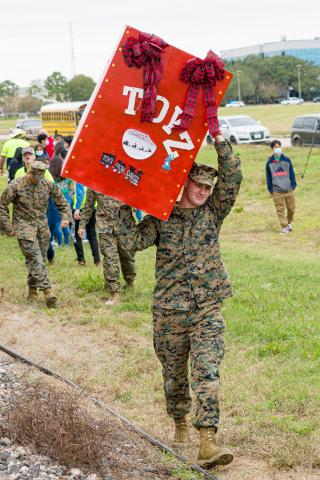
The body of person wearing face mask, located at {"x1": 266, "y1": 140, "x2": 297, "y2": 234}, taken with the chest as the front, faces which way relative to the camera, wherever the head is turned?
toward the camera

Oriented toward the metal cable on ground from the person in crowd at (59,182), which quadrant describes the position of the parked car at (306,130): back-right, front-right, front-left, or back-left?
back-left

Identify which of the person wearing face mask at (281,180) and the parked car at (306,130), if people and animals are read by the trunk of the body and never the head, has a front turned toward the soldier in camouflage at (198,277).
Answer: the person wearing face mask

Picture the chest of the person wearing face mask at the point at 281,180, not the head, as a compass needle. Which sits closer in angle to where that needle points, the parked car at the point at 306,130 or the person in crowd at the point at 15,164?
the person in crowd

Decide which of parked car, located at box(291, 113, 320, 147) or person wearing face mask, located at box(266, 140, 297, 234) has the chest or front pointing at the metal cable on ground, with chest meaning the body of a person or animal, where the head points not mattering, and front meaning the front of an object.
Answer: the person wearing face mask

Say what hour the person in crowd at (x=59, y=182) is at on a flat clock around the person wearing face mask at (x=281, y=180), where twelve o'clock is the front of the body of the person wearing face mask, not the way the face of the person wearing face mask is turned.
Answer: The person in crowd is roughly at 2 o'clock from the person wearing face mask.

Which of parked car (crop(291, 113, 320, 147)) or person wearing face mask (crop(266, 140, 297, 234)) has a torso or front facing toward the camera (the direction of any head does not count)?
the person wearing face mask

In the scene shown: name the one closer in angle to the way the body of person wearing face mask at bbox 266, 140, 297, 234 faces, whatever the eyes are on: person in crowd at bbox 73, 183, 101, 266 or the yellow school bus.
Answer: the person in crowd

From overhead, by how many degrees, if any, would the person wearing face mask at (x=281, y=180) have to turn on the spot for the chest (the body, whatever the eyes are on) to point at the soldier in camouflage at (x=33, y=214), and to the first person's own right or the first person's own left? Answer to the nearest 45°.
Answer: approximately 45° to the first person's own right

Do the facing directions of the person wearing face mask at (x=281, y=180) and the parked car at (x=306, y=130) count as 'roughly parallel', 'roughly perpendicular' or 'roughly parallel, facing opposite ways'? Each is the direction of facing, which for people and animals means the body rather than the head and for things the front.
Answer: roughly perpendicular

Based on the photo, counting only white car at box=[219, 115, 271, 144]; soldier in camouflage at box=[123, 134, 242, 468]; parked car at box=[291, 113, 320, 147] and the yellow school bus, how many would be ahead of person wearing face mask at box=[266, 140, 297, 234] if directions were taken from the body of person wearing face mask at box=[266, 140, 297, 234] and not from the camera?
1
